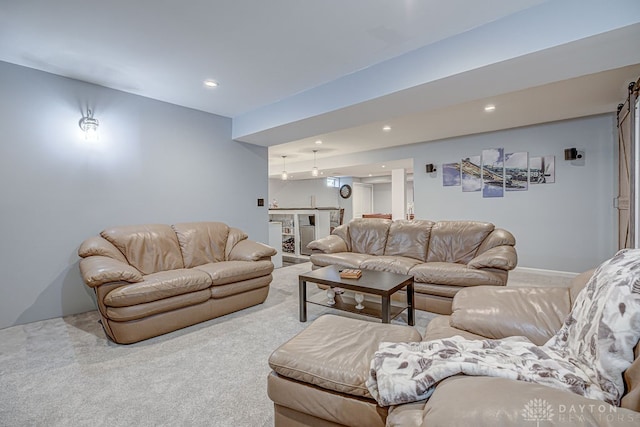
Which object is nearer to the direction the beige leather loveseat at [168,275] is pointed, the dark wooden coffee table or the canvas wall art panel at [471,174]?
the dark wooden coffee table

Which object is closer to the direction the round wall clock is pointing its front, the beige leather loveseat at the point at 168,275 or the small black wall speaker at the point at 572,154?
the beige leather loveseat

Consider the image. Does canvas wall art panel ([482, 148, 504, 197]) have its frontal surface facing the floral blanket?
yes

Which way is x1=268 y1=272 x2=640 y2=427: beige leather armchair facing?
to the viewer's left

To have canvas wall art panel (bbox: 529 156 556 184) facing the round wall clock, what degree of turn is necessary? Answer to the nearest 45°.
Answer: approximately 135° to its right

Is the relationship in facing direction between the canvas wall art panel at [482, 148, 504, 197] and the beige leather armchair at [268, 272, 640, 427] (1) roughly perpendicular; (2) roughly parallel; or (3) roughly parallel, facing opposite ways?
roughly perpendicular

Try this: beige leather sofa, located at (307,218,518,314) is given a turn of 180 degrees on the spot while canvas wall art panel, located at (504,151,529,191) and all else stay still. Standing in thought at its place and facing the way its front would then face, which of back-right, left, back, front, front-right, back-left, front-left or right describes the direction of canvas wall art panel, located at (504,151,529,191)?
front

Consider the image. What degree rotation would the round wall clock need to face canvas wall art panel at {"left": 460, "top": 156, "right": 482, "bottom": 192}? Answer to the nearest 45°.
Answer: approximately 90° to its left

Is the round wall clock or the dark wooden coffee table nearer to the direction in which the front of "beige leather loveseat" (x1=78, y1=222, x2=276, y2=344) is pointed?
the dark wooden coffee table

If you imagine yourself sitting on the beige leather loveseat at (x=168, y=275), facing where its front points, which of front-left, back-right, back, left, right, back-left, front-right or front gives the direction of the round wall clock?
left

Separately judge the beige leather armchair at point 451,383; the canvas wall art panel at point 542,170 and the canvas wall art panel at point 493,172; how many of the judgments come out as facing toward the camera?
2

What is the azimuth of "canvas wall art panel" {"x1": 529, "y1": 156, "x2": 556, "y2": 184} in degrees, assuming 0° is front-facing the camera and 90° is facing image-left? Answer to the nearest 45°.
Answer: approximately 0°

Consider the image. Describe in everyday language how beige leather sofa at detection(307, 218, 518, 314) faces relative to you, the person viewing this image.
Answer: facing the viewer and to the left of the viewer

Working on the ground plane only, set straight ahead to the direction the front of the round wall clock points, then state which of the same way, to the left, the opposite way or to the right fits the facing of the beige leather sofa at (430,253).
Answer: the same way

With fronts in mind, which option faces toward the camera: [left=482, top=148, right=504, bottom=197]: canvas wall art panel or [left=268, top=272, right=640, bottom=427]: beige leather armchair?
the canvas wall art panel

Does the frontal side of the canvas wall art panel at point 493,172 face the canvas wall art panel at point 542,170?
no
